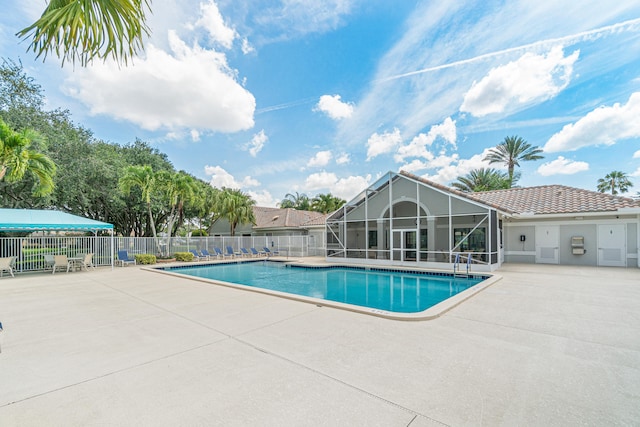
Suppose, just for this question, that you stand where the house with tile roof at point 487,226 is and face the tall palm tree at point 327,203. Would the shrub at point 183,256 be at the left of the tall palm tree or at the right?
left

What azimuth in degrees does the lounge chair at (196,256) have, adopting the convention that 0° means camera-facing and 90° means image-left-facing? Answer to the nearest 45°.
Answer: approximately 315°

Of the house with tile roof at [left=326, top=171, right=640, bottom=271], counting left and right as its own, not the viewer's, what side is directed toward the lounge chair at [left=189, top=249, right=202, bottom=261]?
right

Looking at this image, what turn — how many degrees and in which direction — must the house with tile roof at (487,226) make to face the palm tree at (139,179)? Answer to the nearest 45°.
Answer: approximately 90° to its right

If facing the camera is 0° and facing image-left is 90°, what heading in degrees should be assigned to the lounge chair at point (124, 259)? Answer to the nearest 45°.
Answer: approximately 315°

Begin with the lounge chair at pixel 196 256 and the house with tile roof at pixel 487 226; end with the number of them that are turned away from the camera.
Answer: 0

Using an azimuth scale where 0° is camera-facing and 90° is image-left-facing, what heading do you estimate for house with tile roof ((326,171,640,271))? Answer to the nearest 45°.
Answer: approximately 0°

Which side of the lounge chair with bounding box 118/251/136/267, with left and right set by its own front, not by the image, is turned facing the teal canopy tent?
back

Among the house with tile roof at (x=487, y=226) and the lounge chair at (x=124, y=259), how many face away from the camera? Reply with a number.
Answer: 0
